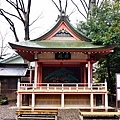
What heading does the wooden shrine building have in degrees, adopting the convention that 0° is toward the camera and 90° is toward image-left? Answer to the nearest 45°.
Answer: approximately 0°
